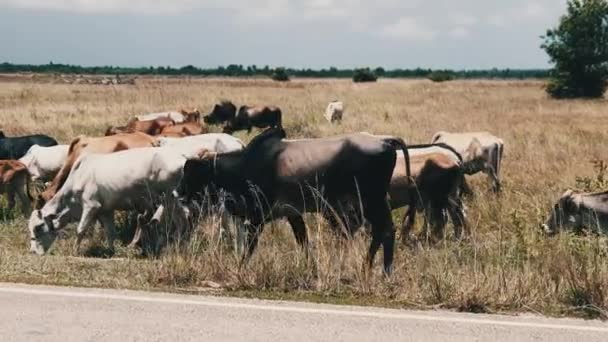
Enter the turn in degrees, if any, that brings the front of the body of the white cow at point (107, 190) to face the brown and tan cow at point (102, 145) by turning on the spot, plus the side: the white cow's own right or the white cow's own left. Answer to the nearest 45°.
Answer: approximately 90° to the white cow's own right

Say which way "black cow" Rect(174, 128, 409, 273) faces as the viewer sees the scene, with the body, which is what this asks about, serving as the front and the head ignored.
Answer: to the viewer's left

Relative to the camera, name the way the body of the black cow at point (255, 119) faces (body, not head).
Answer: to the viewer's left

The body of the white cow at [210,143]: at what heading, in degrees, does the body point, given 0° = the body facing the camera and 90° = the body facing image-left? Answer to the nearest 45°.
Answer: approximately 90°

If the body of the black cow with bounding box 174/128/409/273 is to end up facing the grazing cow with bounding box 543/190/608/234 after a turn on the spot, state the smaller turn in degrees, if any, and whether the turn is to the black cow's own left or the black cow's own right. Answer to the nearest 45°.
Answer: approximately 180°

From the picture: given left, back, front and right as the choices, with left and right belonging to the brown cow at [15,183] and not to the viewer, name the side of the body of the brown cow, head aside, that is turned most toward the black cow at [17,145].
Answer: right

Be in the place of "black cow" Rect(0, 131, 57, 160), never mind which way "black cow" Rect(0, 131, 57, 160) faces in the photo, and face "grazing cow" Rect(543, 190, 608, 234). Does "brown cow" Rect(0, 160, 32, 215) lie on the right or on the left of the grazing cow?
right

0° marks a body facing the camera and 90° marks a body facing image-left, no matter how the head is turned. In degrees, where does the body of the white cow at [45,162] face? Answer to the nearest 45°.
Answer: approximately 90°

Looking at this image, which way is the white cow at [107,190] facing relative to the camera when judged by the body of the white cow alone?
to the viewer's left
